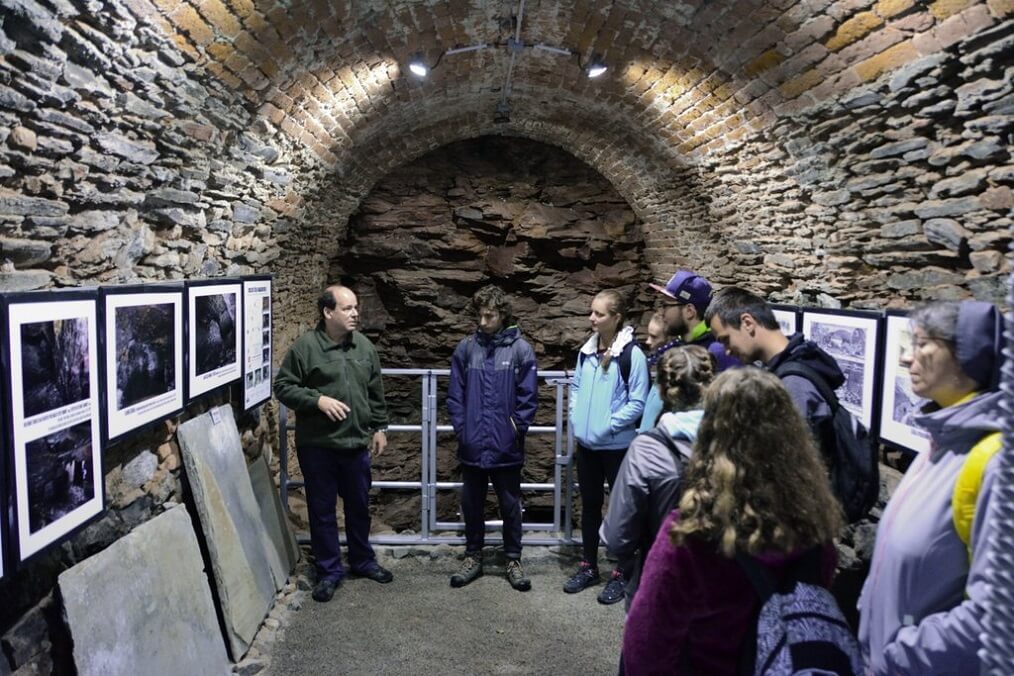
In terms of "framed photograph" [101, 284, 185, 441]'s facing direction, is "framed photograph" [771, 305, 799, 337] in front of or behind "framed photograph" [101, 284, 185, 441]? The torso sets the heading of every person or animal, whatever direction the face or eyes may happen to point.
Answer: in front

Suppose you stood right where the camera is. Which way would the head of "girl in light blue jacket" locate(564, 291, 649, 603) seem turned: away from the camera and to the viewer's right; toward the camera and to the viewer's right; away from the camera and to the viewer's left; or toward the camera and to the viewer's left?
toward the camera and to the viewer's left

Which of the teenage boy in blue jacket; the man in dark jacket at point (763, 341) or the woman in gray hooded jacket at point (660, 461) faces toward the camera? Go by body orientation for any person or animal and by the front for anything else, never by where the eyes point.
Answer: the teenage boy in blue jacket

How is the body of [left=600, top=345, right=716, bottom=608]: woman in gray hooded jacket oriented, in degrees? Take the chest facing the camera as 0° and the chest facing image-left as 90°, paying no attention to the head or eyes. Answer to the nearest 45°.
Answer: approximately 135°

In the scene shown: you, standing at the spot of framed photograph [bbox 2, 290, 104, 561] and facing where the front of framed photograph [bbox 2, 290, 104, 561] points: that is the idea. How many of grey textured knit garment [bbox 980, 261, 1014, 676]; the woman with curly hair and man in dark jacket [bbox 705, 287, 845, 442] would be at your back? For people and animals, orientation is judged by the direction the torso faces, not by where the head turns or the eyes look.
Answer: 0

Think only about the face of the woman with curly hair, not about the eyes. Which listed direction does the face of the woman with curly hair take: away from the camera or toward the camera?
away from the camera

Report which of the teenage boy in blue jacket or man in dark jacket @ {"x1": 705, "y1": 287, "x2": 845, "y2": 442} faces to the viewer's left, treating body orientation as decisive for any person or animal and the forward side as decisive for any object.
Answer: the man in dark jacket

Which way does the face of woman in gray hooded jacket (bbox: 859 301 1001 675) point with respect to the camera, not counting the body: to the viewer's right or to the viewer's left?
to the viewer's left

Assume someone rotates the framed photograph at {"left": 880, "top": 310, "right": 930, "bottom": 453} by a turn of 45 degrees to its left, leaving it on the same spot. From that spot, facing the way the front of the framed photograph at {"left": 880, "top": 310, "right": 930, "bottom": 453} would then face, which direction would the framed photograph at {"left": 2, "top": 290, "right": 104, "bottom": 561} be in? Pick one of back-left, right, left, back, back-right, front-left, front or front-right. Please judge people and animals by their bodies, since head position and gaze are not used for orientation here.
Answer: front-right

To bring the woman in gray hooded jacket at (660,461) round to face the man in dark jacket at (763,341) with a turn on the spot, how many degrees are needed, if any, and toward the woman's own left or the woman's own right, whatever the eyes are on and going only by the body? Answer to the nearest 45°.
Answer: approximately 90° to the woman's own right

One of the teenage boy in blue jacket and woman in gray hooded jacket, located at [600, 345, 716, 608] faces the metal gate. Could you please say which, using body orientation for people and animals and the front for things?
the woman in gray hooded jacket

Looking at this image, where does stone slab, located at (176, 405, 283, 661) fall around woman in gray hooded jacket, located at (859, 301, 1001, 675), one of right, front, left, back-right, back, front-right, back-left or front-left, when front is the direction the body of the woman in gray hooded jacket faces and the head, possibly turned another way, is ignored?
front

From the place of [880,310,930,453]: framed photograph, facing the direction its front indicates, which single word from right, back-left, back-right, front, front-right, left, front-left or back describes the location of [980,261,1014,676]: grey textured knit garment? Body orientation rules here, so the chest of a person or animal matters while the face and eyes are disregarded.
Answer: front-left

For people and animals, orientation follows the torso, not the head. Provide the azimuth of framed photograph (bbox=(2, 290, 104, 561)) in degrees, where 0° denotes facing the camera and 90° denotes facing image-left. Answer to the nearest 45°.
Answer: approximately 315°

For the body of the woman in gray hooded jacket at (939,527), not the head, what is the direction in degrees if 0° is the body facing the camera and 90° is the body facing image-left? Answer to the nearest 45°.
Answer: approximately 90°

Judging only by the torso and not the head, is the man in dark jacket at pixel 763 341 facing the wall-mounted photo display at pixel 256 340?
yes

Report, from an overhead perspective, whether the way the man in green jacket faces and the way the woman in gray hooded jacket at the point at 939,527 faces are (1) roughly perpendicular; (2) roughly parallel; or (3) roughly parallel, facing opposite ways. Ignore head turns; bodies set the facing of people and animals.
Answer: roughly parallel, facing opposite ways

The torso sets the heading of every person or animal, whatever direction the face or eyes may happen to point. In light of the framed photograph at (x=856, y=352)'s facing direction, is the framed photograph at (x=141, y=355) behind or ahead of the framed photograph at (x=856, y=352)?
ahead
